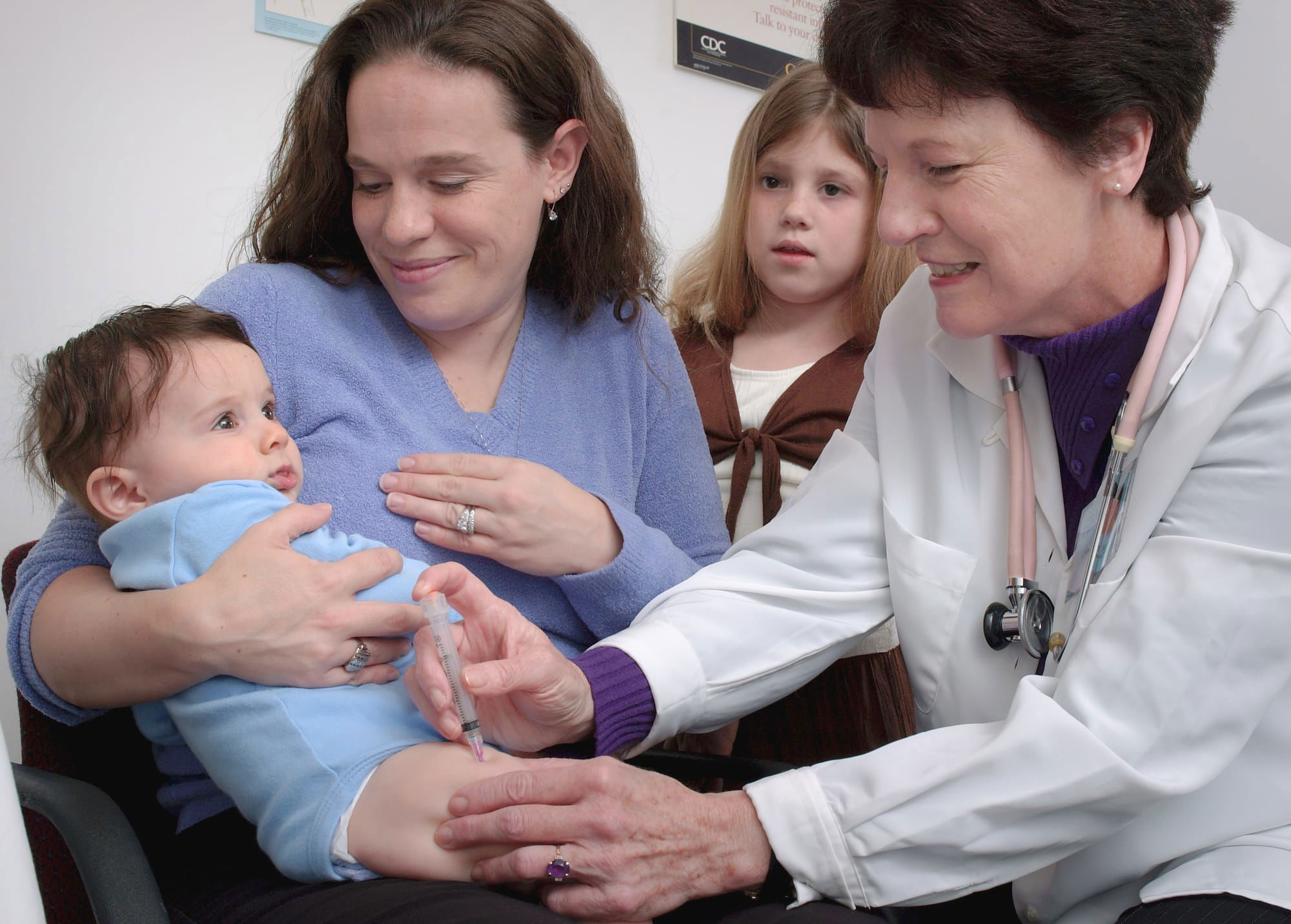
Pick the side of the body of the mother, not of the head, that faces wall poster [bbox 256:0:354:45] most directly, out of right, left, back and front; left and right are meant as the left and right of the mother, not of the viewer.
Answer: back

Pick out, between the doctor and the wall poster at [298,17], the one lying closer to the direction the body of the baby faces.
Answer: the doctor

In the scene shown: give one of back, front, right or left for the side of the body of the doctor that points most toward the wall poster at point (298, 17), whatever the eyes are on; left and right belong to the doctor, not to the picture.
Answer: right

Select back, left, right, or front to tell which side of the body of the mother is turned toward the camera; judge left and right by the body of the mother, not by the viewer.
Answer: front

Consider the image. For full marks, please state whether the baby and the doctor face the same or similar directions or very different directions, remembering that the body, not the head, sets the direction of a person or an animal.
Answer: very different directions

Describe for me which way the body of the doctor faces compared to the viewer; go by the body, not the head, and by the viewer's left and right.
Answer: facing the viewer and to the left of the viewer

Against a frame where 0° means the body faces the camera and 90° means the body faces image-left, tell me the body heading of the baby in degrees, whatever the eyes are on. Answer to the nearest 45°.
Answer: approximately 270°

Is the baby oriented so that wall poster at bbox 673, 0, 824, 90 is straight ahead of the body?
no

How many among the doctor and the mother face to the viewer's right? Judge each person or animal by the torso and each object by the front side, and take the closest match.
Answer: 0

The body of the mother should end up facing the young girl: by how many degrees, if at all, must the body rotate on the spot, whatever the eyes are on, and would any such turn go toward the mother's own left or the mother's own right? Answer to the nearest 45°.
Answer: approximately 135° to the mother's own left

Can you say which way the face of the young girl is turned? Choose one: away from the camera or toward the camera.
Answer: toward the camera
